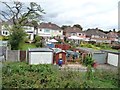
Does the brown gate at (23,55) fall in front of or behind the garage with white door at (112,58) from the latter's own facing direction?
in front

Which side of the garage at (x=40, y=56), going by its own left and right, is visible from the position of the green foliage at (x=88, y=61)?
left

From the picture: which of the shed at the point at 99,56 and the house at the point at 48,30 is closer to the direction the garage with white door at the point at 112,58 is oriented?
the shed

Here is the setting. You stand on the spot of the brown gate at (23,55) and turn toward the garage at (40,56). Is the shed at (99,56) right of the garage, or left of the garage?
left

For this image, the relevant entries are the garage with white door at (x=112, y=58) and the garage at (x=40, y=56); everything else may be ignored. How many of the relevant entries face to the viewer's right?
0

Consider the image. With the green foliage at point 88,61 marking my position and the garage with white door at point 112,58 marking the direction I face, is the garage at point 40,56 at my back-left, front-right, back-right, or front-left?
back-left

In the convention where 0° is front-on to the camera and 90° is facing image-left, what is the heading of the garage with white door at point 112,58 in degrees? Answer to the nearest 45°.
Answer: approximately 45°

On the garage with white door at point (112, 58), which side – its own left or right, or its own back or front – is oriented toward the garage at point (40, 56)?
front

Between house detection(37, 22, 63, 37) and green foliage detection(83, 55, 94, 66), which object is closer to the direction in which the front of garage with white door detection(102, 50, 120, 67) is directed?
the green foliage
